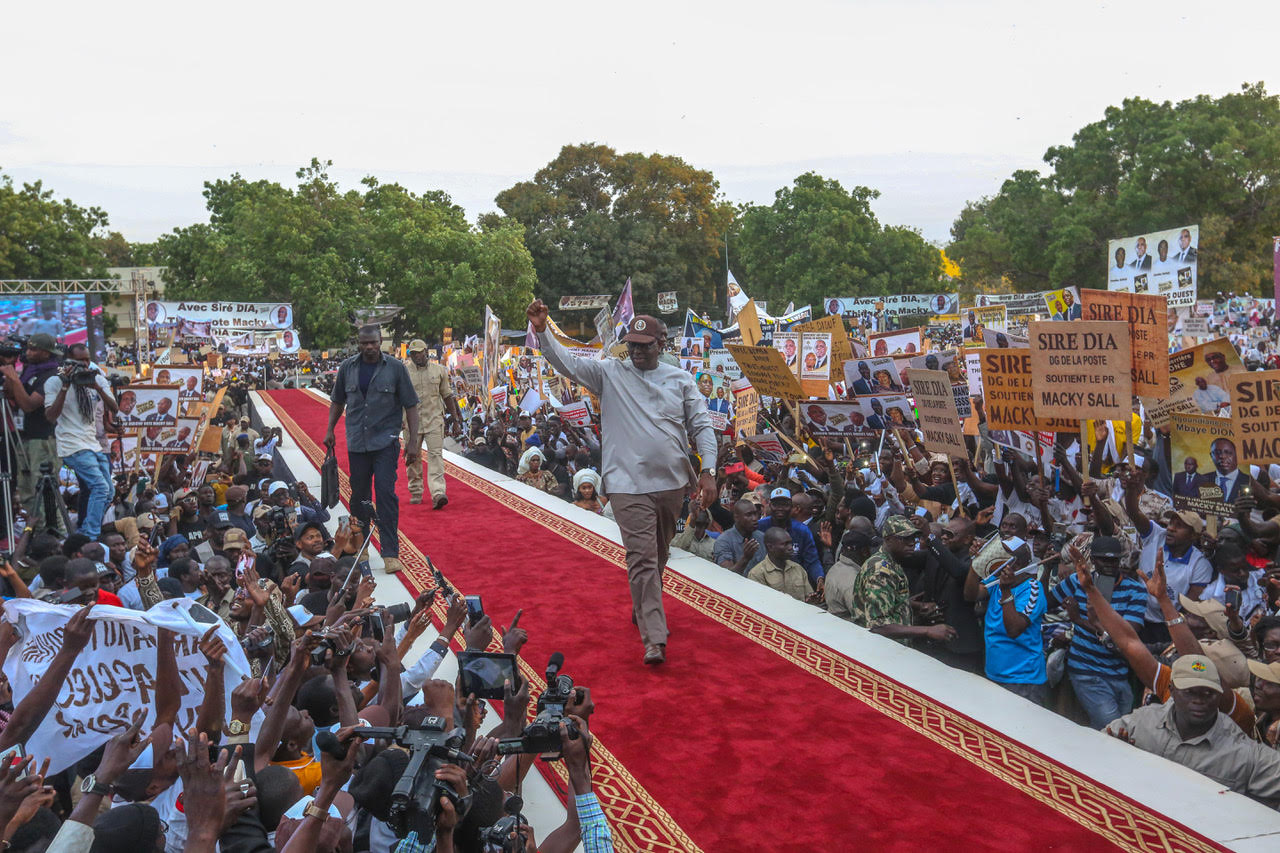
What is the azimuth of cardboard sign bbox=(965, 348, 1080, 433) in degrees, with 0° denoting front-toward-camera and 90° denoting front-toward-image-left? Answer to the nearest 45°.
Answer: approximately 0°

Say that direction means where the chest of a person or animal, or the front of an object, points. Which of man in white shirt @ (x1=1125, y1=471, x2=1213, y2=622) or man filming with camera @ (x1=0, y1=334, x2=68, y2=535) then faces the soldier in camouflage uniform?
the man in white shirt

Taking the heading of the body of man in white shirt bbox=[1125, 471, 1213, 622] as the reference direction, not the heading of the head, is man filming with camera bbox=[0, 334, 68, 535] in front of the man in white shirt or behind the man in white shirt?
in front

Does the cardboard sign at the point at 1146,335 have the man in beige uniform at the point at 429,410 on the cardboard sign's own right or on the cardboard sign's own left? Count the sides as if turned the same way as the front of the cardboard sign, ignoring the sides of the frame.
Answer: on the cardboard sign's own right
